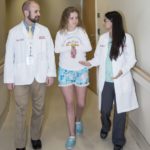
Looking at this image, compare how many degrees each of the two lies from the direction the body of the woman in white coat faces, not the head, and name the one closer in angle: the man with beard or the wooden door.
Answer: the man with beard

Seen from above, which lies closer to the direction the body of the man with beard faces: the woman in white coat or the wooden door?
the woman in white coat

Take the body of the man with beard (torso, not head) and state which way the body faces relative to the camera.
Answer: toward the camera

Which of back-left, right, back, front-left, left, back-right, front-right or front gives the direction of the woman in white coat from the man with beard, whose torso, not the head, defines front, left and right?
left

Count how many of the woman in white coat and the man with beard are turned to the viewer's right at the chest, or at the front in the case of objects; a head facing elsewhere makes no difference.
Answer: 0

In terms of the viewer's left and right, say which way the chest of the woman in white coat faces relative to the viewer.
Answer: facing the viewer and to the left of the viewer

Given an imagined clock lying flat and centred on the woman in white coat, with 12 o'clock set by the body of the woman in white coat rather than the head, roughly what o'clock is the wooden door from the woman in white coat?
The wooden door is roughly at 4 o'clock from the woman in white coat.

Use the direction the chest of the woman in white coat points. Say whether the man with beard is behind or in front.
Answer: in front
